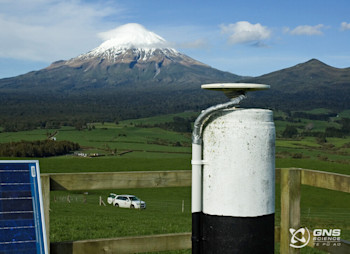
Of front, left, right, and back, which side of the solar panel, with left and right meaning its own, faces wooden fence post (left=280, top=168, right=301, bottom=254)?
left

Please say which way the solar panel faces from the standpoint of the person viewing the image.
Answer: facing the viewer
